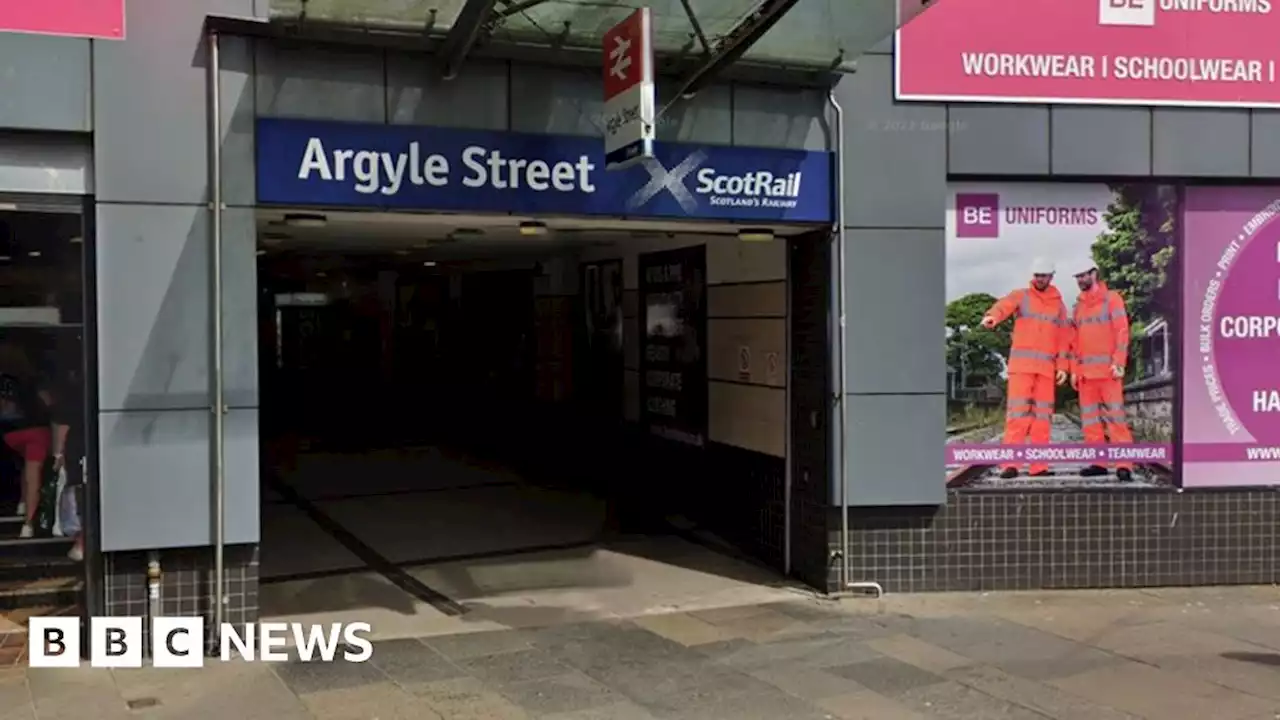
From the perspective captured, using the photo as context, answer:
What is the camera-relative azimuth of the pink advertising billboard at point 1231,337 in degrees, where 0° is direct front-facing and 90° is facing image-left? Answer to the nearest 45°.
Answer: approximately 0°

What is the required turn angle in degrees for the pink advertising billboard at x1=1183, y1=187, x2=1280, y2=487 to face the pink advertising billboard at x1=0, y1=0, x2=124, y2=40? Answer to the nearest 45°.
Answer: approximately 45° to its right

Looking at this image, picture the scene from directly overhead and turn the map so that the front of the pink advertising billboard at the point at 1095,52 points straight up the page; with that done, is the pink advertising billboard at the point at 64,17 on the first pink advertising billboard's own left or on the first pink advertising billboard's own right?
on the first pink advertising billboard's own right

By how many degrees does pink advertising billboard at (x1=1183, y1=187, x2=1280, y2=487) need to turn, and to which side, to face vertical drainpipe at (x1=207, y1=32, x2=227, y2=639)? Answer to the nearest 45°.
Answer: approximately 45° to its right

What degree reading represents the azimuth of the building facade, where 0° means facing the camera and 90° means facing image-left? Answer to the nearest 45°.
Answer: approximately 0°

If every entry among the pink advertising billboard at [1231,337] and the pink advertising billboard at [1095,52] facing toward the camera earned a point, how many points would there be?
2
